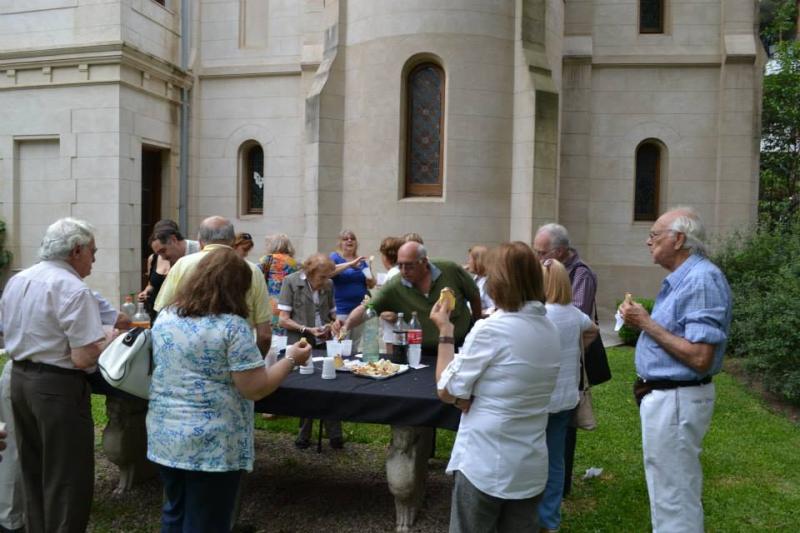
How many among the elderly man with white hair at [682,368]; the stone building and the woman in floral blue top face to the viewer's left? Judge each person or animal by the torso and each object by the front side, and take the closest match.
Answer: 1

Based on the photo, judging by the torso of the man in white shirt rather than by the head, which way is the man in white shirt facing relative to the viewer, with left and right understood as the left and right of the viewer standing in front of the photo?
facing away from the viewer and to the right of the viewer

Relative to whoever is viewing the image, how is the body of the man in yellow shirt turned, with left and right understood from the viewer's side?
facing away from the viewer

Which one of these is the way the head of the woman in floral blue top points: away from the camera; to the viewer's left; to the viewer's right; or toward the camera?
away from the camera

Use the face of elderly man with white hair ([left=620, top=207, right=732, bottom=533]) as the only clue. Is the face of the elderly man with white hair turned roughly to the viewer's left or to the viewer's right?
to the viewer's left

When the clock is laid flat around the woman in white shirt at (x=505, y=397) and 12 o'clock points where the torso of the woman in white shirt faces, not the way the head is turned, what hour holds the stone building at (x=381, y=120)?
The stone building is roughly at 1 o'clock from the woman in white shirt.

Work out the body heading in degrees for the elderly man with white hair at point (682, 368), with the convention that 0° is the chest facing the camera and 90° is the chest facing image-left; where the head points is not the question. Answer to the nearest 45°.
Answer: approximately 90°

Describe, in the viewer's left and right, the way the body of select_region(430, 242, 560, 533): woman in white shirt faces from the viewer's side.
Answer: facing away from the viewer and to the left of the viewer

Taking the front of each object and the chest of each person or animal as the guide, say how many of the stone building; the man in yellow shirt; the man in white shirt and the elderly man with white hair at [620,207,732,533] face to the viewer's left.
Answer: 1

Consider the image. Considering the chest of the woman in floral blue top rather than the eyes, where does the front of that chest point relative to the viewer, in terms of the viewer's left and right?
facing away from the viewer and to the right of the viewer

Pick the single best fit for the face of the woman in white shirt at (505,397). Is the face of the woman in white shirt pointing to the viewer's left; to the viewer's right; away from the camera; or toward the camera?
away from the camera

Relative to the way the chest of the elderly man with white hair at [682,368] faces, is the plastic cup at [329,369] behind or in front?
in front

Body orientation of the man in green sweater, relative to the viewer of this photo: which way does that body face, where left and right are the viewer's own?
facing the viewer and to the left of the viewer
